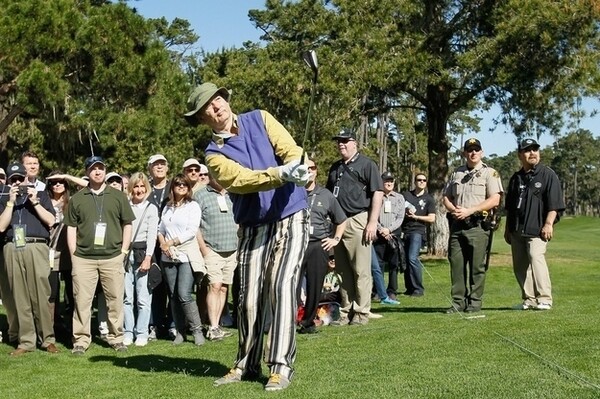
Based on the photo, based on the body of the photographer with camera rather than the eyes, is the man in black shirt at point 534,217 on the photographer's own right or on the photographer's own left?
on the photographer's own left

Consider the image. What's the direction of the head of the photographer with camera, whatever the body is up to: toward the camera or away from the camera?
toward the camera

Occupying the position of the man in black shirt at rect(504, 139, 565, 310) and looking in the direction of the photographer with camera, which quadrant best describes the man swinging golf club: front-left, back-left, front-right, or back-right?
front-left

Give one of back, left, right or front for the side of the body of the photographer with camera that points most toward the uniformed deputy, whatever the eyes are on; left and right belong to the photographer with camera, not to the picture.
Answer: left

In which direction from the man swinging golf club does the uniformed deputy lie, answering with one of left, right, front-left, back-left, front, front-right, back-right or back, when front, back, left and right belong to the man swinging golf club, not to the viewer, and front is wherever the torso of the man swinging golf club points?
back-left

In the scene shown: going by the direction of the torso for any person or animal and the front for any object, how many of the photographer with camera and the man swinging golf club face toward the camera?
2

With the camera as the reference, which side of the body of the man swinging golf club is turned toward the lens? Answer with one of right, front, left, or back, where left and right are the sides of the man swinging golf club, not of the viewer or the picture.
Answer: front

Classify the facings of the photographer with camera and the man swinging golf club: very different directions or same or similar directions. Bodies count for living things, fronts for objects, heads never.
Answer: same or similar directions

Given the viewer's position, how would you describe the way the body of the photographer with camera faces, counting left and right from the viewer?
facing the viewer

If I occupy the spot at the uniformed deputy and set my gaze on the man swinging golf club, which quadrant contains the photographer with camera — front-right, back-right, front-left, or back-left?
front-right

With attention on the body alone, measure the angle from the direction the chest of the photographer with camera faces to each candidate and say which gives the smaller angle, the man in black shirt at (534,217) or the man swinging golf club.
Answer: the man swinging golf club

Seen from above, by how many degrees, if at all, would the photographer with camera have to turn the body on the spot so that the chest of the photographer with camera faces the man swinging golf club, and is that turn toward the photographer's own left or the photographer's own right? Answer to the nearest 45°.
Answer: approximately 45° to the photographer's own left

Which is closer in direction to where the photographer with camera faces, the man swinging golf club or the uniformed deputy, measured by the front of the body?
the man swinging golf club

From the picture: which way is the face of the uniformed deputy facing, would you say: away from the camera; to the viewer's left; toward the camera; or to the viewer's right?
toward the camera
